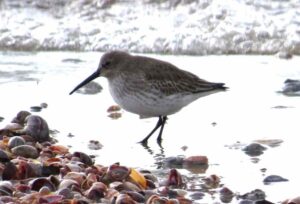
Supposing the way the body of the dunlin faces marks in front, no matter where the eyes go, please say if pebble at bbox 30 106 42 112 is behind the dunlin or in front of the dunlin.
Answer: in front

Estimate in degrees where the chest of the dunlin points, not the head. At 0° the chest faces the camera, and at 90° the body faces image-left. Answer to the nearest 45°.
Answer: approximately 90°

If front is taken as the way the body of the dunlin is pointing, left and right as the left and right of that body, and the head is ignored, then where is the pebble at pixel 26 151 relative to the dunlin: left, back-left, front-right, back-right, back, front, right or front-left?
front-left

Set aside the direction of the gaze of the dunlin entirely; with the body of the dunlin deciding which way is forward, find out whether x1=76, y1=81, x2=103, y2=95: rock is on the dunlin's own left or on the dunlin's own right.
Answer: on the dunlin's own right

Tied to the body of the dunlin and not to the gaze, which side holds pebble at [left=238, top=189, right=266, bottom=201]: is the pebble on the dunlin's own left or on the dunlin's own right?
on the dunlin's own left

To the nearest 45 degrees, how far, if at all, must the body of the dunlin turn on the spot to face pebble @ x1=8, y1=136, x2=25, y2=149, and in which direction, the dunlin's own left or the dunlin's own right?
approximately 45° to the dunlin's own left

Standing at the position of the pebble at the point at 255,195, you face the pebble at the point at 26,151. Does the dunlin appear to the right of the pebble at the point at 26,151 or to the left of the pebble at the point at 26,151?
right
